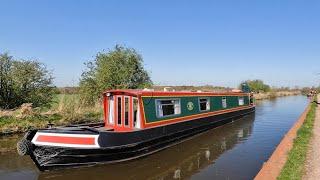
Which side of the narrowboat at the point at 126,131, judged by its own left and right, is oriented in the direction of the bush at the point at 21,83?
right

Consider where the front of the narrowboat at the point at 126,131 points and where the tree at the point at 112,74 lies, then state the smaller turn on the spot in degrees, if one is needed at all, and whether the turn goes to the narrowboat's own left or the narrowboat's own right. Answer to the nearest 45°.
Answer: approximately 135° to the narrowboat's own right

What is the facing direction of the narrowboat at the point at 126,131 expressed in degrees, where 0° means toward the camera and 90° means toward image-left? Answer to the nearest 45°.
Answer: approximately 45°
